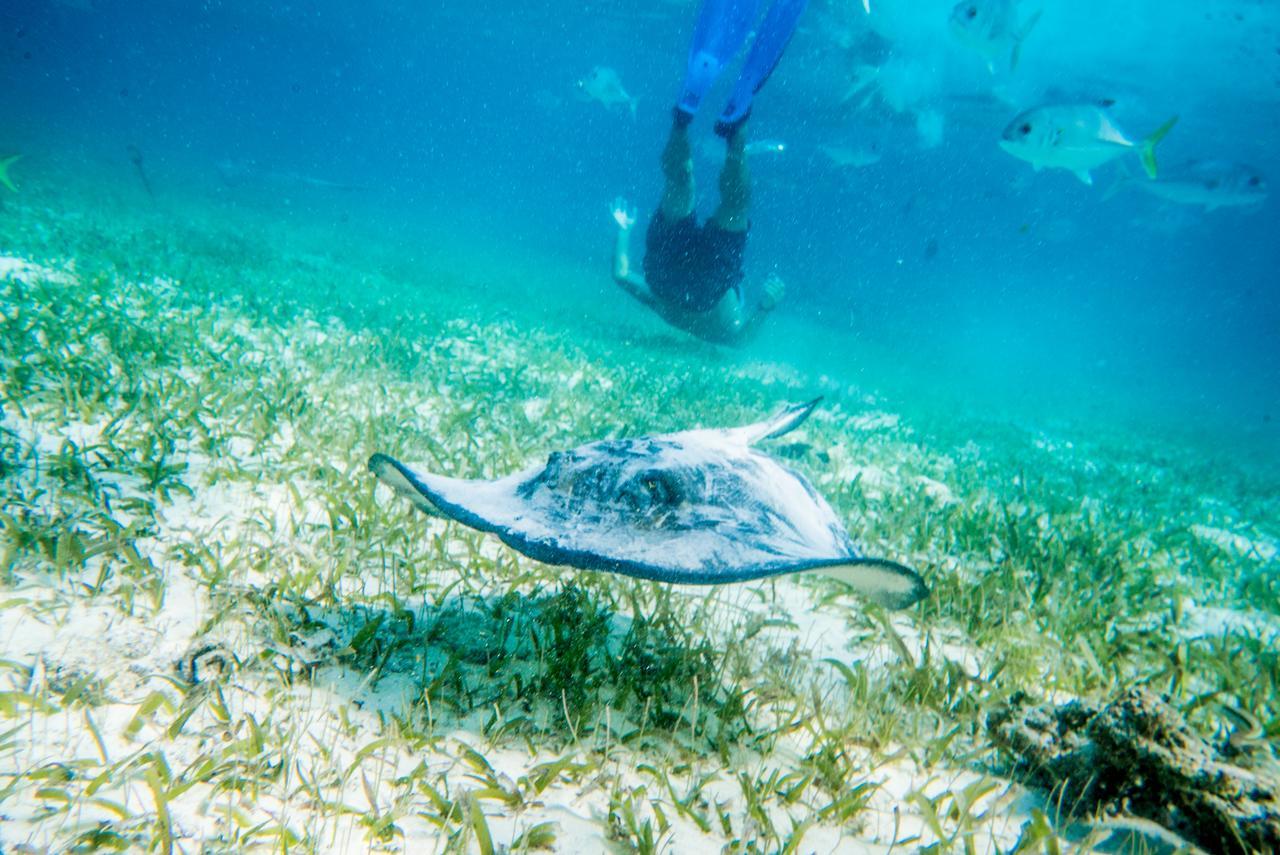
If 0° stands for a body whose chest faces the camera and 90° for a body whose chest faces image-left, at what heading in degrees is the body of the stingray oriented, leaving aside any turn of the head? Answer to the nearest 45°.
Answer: approximately 45°
